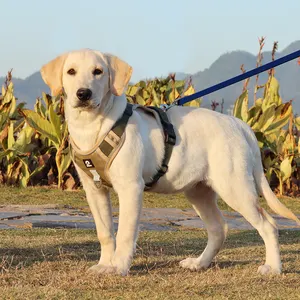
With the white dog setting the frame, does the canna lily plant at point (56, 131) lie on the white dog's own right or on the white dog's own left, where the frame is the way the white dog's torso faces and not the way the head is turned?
on the white dog's own right

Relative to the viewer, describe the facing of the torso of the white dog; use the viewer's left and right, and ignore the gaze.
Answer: facing to the left of the viewer

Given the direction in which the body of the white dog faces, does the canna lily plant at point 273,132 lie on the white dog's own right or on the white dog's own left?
on the white dog's own right

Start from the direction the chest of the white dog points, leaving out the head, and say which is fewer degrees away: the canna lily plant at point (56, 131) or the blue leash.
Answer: the canna lily plant

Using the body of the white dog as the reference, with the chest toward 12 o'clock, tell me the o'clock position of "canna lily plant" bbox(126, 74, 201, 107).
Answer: The canna lily plant is roughly at 3 o'clock from the white dog.
